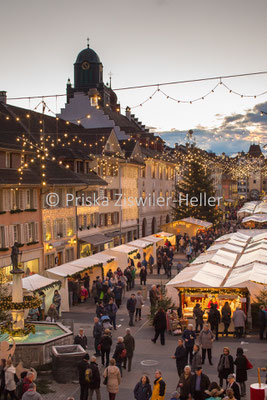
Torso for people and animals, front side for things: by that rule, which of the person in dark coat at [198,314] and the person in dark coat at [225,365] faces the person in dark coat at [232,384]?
the person in dark coat at [225,365]

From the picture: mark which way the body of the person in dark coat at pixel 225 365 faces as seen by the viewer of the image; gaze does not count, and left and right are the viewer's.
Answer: facing the viewer

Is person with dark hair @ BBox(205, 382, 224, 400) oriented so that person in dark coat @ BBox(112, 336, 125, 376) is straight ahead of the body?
no

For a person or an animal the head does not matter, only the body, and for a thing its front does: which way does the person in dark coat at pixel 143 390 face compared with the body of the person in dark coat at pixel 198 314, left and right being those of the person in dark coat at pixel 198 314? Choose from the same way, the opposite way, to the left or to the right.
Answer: the opposite way

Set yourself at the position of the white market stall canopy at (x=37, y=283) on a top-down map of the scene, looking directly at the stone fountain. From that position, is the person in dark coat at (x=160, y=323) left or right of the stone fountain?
left

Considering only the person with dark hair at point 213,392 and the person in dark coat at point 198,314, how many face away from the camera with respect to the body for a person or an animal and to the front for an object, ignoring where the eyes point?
2

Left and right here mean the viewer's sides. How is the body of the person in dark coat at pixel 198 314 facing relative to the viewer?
facing away from the viewer

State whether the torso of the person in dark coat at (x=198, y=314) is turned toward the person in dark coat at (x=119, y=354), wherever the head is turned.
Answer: no

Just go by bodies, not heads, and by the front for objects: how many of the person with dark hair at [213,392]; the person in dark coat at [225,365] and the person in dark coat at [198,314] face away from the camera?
2
